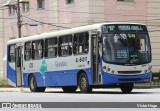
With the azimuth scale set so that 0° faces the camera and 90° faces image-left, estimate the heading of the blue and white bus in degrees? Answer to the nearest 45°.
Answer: approximately 315°
